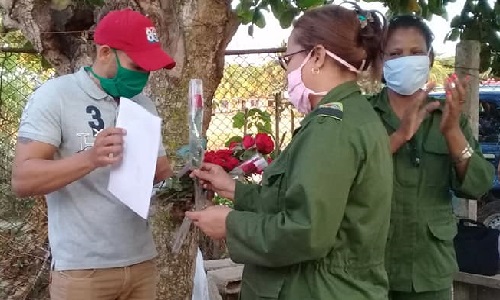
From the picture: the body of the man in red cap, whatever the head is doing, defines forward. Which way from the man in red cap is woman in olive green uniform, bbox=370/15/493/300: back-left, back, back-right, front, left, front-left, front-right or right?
front-left

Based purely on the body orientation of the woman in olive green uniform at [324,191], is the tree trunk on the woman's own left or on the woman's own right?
on the woman's own right

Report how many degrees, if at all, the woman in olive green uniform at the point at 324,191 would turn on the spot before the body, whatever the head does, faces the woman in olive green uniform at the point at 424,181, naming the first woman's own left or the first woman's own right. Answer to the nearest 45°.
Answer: approximately 135° to the first woman's own right

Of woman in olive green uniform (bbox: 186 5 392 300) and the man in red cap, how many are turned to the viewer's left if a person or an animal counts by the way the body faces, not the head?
1

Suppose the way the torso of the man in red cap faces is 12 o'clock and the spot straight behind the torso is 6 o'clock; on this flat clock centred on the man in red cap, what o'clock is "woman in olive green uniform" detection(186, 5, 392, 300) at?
The woman in olive green uniform is roughly at 12 o'clock from the man in red cap.

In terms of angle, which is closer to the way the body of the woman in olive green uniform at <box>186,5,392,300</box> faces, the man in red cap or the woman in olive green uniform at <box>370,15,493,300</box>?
the man in red cap

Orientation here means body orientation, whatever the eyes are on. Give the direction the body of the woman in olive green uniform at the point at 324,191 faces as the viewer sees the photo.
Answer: to the viewer's left

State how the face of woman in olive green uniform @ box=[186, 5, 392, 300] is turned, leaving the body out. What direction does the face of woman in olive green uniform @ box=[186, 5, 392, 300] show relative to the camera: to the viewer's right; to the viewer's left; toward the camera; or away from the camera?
to the viewer's left

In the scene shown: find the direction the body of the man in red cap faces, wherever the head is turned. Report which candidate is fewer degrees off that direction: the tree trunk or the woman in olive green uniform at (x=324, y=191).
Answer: the woman in olive green uniform

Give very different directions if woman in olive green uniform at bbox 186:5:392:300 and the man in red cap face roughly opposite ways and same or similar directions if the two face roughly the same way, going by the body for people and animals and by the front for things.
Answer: very different directions
